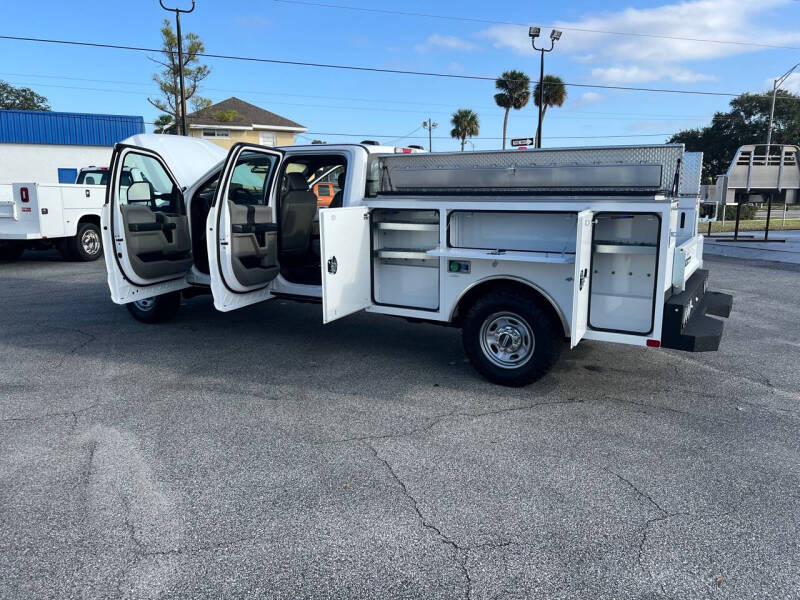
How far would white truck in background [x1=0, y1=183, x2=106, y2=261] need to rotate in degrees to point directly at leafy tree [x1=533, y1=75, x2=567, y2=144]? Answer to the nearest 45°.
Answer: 0° — it already faces it

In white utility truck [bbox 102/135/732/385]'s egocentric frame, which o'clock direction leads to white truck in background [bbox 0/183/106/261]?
The white truck in background is roughly at 12 o'clock from the white utility truck.

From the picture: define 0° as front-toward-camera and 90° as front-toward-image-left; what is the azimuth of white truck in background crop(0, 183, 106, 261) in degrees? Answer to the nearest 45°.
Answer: approximately 225°

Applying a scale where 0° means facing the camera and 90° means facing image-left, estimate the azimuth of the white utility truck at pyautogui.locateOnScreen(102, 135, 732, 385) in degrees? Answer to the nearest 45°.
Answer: approximately 135°

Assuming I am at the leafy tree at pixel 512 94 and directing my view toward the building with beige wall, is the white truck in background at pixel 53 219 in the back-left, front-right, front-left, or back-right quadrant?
front-left

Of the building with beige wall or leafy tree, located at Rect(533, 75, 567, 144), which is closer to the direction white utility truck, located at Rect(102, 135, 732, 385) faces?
the building with beige wall

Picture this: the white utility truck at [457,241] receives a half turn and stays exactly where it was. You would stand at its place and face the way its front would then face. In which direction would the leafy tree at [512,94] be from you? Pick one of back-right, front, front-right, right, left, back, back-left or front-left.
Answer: back-left

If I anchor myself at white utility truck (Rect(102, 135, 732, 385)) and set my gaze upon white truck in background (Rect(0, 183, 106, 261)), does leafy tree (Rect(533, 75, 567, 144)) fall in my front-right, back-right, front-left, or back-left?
front-right

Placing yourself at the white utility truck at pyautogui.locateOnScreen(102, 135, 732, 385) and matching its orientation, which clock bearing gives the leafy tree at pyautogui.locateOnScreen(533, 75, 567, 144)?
The leafy tree is roughly at 2 o'clock from the white utility truck.

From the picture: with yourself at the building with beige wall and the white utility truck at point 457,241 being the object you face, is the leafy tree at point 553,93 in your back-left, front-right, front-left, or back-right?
front-left

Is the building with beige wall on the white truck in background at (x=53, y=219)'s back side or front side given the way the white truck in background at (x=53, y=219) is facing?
on the front side

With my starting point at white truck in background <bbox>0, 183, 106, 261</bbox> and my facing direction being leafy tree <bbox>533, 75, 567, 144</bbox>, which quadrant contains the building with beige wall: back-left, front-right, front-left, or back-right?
front-left

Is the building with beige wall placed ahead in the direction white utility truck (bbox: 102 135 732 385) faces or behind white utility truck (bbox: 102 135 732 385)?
ahead

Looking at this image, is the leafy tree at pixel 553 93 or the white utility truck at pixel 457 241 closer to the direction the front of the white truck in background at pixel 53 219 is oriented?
the leafy tree

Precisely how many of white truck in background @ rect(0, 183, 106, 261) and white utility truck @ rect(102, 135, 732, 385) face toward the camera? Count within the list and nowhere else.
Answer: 0

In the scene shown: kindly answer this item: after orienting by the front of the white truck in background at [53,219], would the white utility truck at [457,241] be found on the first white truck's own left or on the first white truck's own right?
on the first white truck's own right
